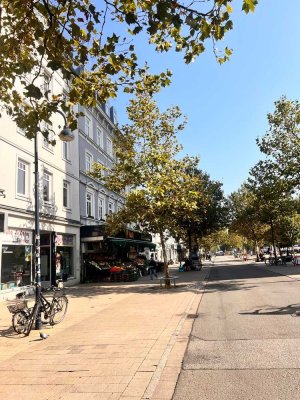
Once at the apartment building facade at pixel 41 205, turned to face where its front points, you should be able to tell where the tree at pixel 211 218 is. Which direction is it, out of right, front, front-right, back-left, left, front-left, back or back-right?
left

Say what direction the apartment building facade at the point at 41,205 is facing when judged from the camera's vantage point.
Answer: facing the viewer and to the right of the viewer

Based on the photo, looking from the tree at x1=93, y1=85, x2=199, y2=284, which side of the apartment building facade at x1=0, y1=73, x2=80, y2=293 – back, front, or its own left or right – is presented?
front

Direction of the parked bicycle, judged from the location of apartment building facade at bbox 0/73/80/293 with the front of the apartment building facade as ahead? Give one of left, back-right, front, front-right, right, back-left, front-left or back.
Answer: front-right

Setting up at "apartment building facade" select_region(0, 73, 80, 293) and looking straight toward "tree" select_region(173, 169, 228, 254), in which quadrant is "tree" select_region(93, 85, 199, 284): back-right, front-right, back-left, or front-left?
front-right

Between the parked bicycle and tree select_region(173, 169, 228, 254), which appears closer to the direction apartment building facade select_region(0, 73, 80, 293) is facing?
the parked bicycle

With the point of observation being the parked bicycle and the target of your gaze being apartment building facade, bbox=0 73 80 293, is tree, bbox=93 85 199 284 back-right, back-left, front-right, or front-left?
front-right

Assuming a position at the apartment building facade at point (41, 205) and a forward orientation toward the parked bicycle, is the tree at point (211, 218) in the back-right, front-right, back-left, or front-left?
back-left
